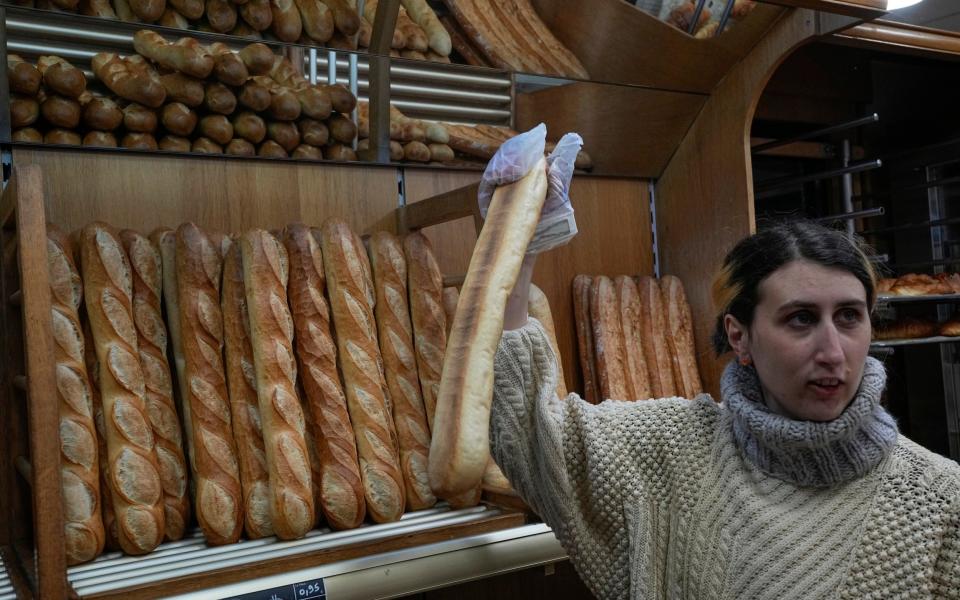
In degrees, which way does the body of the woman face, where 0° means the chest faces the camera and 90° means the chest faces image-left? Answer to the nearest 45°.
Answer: approximately 315°
